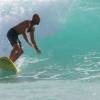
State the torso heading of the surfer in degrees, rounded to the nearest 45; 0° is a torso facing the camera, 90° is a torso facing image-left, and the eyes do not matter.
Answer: approximately 270°
